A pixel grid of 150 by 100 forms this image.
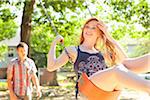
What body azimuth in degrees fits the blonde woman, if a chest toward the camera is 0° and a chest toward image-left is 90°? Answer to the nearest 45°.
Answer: approximately 0°
